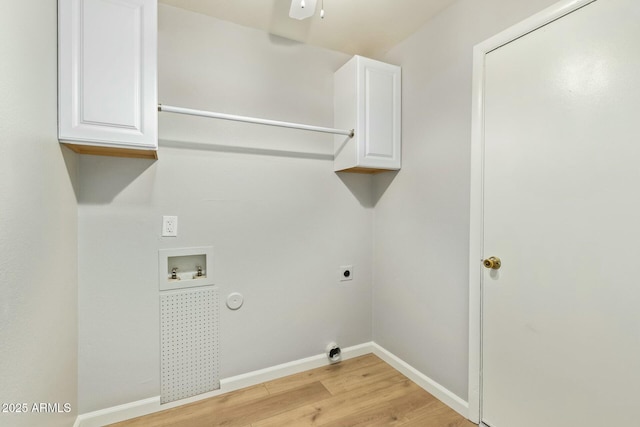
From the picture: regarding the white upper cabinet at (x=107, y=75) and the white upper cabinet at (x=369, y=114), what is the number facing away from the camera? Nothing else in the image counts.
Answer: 0

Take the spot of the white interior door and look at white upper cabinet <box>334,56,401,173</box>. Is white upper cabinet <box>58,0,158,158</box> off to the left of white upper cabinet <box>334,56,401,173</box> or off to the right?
left

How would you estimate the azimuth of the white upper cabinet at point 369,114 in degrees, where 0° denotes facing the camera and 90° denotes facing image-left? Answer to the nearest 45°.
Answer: approximately 315°

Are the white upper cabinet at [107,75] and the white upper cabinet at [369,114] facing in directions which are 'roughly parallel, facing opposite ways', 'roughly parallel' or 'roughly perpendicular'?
roughly parallel

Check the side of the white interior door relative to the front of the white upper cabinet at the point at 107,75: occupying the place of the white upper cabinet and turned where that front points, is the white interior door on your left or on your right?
on your left

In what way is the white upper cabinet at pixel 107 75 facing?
toward the camera

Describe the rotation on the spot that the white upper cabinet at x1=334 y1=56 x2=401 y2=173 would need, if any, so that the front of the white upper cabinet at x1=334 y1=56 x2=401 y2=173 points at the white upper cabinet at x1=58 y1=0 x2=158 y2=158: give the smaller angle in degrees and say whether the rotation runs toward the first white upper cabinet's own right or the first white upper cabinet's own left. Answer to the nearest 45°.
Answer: approximately 90° to the first white upper cabinet's own right

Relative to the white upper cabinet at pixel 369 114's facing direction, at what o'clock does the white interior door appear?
The white interior door is roughly at 12 o'clock from the white upper cabinet.

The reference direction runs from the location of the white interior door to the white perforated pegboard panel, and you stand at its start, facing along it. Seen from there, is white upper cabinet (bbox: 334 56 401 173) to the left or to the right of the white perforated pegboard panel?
right

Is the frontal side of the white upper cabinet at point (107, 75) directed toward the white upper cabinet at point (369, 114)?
no
